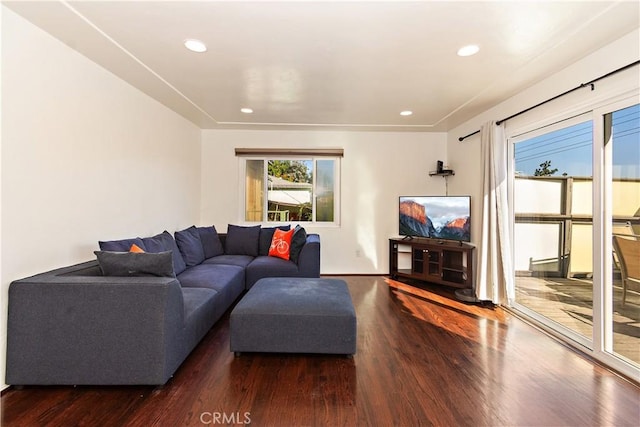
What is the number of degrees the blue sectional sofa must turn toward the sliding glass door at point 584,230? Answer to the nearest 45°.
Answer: approximately 45° to its left

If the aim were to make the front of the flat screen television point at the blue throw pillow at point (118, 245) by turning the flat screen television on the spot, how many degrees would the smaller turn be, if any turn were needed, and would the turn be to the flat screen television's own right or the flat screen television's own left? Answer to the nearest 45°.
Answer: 0° — it already faces it

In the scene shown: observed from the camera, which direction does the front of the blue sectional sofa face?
facing the viewer and to the right of the viewer

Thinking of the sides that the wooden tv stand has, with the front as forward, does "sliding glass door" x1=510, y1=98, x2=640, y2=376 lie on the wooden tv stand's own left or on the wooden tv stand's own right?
on the wooden tv stand's own left

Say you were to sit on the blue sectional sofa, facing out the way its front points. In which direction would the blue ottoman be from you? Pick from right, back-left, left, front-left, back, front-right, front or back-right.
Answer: front-left

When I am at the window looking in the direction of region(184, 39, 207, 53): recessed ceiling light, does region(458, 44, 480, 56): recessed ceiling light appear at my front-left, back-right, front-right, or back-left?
front-left

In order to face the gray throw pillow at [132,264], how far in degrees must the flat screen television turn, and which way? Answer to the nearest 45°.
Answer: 0° — it already faces it

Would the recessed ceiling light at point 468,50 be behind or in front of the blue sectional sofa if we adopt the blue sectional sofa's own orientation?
in front

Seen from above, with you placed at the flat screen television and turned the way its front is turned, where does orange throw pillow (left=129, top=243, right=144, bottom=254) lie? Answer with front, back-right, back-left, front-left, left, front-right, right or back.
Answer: front

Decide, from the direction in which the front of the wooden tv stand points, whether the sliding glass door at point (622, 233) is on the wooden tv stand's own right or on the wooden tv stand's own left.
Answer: on the wooden tv stand's own left

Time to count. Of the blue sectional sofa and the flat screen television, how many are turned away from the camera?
0

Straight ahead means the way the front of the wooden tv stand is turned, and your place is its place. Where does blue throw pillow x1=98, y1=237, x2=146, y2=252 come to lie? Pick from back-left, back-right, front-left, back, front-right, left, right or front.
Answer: front

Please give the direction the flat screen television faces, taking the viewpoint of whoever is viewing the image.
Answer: facing the viewer and to the left of the viewer

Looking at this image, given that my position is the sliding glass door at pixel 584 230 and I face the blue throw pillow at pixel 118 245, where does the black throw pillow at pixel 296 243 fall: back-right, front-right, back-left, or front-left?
front-right

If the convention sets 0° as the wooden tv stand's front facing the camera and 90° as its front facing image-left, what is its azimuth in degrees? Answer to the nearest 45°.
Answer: approximately 45°

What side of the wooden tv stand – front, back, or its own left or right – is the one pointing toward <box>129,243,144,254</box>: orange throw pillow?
front
